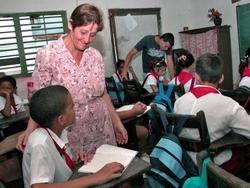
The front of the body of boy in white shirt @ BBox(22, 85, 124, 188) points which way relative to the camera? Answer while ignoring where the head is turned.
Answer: to the viewer's right

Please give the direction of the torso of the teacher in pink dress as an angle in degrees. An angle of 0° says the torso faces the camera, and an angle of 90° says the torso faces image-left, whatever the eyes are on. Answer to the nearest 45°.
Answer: approximately 315°

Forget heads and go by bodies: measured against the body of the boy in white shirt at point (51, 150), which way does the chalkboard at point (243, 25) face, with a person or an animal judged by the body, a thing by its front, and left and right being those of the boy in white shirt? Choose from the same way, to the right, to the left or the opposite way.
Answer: the opposite way

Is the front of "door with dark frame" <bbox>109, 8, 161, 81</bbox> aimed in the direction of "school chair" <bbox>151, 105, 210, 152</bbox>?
yes

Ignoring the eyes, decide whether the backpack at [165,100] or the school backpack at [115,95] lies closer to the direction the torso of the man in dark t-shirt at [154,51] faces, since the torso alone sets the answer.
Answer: the backpack at [165,100]

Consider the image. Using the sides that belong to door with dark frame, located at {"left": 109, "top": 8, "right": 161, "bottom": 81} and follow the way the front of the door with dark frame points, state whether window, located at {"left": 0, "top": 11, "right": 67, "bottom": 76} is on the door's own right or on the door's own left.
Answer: on the door's own right

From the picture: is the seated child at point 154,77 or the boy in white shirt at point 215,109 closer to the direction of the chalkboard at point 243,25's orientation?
the seated child

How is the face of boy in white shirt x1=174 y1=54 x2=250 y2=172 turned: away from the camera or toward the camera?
away from the camera

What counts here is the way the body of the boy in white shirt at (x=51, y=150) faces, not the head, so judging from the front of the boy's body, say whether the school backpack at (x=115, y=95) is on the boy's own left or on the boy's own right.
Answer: on the boy's own left

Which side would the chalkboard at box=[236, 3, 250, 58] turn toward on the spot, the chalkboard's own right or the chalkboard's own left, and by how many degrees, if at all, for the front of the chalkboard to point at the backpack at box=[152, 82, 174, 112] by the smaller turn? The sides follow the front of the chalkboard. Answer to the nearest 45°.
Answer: approximately 45° to the chalkboard's own left
